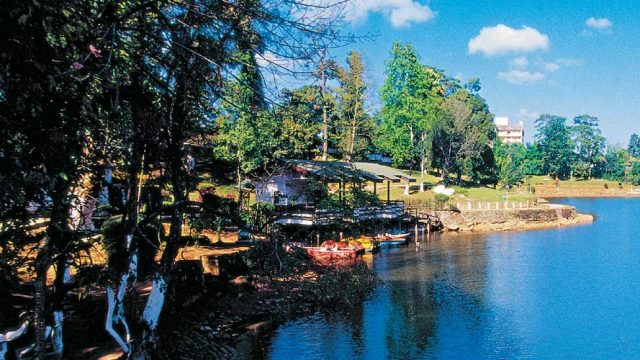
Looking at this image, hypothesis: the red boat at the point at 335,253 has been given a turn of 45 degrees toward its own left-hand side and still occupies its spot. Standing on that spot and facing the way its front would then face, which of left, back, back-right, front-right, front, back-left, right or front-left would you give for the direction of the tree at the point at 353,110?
back-right

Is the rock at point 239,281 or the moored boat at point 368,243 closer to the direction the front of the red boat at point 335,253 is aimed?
the rock

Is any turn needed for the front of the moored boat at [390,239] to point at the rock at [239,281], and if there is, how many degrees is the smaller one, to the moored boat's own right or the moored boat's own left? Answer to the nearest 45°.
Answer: approximately 90° to the moored boat's own right

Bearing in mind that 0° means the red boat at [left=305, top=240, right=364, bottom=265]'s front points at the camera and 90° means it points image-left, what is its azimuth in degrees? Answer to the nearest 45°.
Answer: approximately 90°

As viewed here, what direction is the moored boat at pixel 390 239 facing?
to the viewer's right
